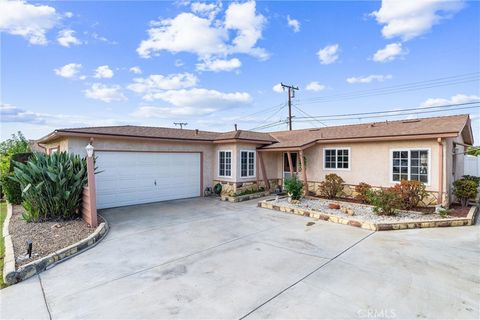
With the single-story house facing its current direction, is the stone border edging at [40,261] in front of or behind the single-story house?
in front

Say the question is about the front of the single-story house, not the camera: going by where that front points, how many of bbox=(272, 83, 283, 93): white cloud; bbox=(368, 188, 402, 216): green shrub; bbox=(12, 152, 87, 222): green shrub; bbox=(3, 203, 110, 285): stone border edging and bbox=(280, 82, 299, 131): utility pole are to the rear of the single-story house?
2

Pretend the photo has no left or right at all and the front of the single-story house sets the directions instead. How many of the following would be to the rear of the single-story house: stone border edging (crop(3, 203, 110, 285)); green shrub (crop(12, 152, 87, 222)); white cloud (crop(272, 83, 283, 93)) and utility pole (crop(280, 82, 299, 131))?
2

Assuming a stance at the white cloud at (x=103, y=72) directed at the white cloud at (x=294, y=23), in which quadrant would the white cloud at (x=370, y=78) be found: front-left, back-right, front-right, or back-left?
front-left

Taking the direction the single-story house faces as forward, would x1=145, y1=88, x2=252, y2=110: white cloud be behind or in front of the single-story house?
behind

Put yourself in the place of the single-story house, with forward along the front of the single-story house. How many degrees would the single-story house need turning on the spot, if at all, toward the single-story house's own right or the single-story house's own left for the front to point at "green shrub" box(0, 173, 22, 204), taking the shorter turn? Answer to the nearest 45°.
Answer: approximately 90° to the single-story house's own right

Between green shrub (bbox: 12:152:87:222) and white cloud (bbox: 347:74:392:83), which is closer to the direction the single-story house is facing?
the green shrub

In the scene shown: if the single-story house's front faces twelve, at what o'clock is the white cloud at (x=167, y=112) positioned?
The white cloud is roughly at 5 o'clock from the single-story house.

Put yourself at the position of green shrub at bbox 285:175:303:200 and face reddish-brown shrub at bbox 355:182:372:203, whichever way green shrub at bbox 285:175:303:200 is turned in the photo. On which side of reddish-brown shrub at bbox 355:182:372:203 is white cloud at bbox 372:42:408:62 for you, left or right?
left

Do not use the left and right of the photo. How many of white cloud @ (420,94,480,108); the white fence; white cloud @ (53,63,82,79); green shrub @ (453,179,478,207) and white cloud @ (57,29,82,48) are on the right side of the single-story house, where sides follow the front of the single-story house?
2

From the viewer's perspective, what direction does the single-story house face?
toward the camera

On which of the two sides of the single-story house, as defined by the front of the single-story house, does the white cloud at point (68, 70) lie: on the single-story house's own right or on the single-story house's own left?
on the single-story house's own right

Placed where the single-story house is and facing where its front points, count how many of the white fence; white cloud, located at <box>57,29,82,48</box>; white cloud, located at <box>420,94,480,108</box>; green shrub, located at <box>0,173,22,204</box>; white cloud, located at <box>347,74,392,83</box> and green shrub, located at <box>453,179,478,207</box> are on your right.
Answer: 2
